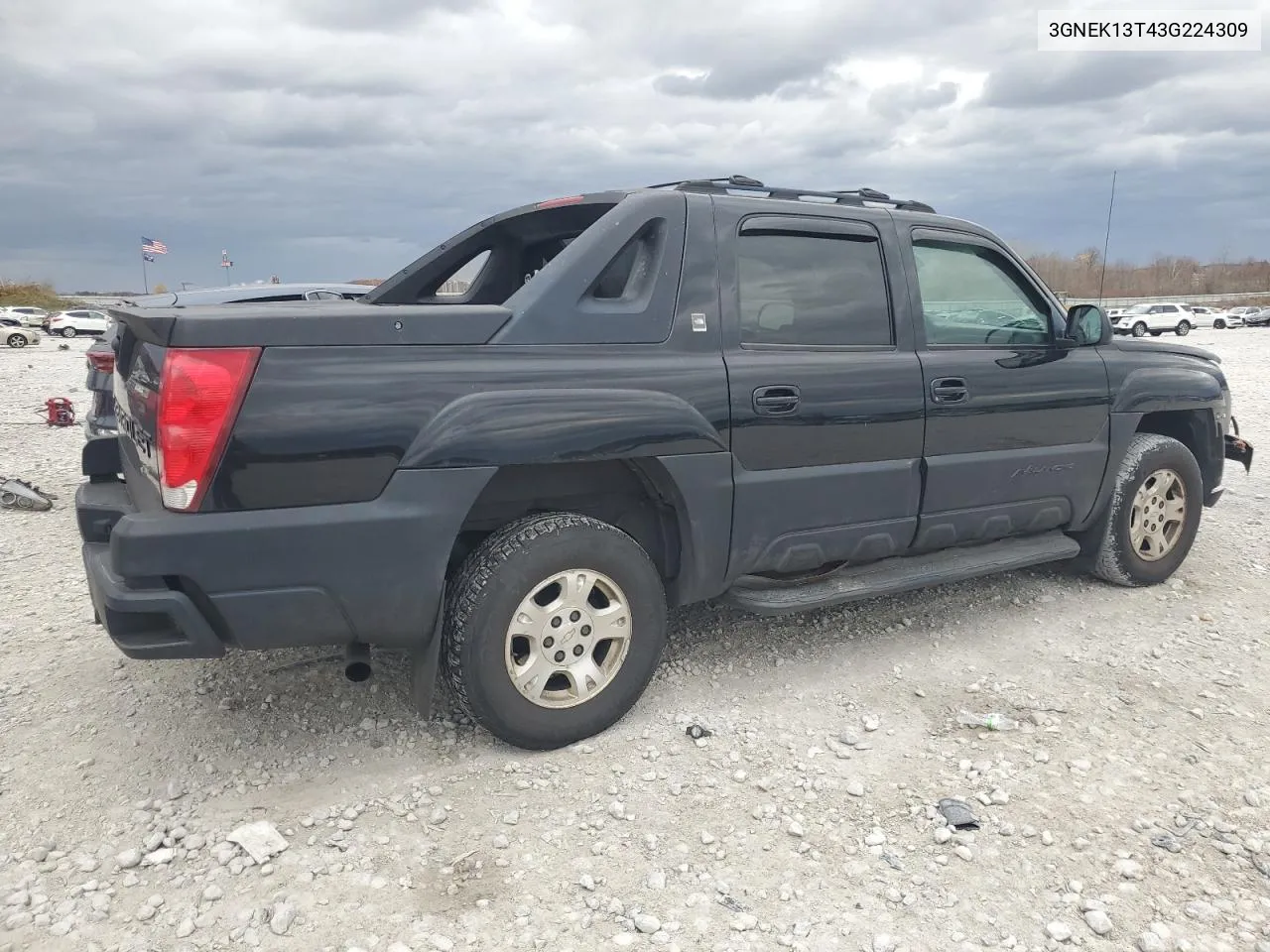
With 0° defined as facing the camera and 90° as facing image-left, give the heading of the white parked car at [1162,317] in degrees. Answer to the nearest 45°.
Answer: approximately 45°

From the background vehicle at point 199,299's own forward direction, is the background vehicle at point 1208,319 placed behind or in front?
in front

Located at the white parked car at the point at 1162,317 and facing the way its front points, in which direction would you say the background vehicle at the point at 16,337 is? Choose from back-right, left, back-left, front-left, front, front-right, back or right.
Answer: front

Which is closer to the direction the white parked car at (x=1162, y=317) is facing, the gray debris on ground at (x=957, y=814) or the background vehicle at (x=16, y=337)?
the background vehicle

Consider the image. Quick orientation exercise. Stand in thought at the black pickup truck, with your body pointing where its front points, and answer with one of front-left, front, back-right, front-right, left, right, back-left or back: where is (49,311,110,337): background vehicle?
left

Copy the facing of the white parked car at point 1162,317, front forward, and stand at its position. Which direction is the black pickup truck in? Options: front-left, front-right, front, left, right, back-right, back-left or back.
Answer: front-left

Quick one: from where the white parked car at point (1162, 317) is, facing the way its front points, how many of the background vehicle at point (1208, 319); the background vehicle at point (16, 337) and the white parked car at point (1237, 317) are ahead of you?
1

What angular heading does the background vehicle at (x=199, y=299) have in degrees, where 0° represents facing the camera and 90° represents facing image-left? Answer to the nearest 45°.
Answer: approximately 225°

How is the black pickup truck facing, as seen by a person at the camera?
facing away from the viewer and to the right of the viewer

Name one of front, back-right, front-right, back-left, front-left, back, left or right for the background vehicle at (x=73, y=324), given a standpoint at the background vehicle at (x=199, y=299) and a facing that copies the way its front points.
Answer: front-left

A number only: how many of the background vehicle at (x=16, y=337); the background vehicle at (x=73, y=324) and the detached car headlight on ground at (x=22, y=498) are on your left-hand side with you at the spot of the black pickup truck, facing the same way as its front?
3

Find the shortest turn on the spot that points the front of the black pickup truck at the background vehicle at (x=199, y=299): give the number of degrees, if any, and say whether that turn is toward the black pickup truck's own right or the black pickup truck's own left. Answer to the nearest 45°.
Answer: approximately 90° to the black pickup truck's own left

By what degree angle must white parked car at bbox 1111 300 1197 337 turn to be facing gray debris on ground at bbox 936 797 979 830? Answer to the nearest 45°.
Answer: approximately 45° to its left

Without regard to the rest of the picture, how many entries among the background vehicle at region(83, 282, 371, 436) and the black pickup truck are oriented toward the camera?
0
